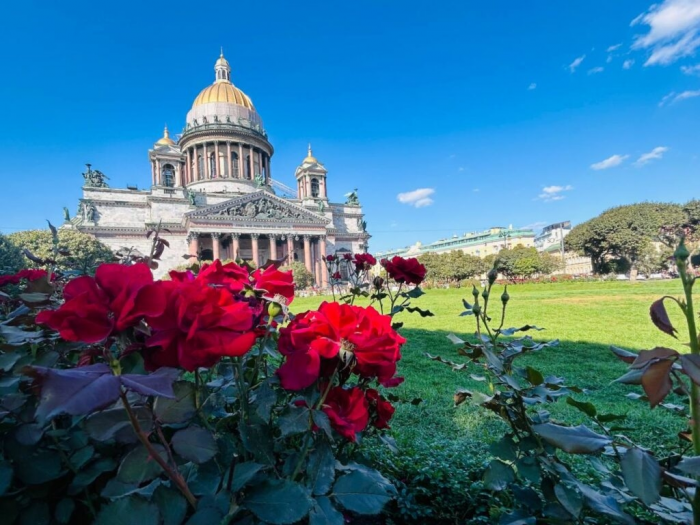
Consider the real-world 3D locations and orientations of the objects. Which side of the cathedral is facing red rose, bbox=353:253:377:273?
front

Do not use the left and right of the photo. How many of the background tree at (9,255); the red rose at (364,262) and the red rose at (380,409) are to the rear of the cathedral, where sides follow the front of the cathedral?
0

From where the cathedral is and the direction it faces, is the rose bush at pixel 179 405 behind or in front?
in front

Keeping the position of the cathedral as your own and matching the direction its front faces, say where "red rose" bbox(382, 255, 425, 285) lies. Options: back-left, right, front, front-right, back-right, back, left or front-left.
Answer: front

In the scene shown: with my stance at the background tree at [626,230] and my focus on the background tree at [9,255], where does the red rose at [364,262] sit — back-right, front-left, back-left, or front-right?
front-left

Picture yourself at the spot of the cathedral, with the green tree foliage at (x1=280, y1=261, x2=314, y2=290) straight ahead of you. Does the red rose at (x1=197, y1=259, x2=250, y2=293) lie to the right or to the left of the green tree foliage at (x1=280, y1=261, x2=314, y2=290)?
right

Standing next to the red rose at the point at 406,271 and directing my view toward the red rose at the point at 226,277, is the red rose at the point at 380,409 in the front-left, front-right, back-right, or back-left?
front-left

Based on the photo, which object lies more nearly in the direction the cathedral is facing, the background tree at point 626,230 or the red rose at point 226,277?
the red rose

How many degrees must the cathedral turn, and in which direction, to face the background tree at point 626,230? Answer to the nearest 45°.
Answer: approximately 45° to its left

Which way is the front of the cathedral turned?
toward the camera

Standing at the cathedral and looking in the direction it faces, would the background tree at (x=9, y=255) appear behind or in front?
in front

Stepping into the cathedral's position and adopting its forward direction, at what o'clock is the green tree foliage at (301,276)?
The green tree foliage is roughly at 11 o'clock from the cathedral.

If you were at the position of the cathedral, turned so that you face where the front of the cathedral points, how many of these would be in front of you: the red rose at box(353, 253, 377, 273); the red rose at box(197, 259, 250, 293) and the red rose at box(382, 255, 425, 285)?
3

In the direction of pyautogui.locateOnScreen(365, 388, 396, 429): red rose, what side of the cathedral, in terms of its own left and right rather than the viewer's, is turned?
front

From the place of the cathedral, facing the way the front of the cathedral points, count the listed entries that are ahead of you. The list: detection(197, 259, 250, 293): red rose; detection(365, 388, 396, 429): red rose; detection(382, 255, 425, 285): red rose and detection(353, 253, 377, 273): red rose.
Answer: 4
